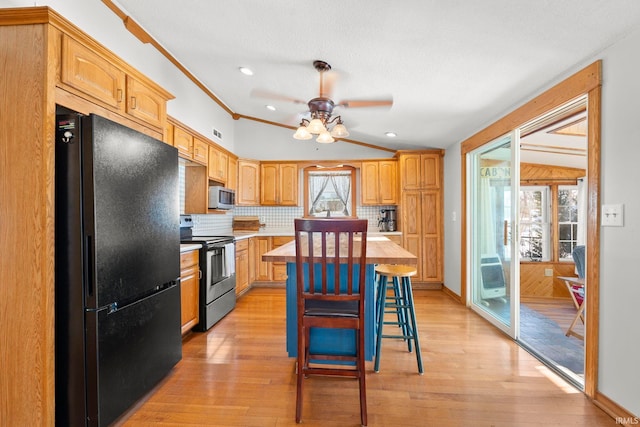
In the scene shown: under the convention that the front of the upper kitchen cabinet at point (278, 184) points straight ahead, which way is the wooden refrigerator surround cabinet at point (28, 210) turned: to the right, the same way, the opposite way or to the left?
to the left

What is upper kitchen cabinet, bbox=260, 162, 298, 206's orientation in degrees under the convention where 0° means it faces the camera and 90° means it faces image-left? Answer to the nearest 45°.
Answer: approximately 0°

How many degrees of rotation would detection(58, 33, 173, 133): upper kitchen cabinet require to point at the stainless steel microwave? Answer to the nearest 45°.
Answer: approximately 90° to its left

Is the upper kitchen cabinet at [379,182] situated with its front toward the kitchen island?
yes

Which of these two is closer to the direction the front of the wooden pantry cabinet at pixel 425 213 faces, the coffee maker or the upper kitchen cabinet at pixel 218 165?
the upper kitchen cabinet

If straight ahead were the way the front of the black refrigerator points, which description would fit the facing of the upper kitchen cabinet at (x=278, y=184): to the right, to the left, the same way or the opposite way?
to the right

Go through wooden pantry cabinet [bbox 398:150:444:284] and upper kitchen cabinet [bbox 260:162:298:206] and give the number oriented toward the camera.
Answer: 2

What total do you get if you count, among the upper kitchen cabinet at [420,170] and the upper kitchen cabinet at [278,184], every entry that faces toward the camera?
2

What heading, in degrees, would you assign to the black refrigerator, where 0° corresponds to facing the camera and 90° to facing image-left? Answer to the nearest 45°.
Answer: approximately 315°

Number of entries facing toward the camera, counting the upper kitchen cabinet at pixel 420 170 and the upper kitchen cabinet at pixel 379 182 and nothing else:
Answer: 2

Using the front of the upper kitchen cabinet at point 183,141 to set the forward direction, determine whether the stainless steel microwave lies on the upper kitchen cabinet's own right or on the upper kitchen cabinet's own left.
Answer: on the upper kitchen cabinet's own left

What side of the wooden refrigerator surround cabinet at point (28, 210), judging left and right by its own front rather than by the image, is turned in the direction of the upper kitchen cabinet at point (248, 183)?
left
